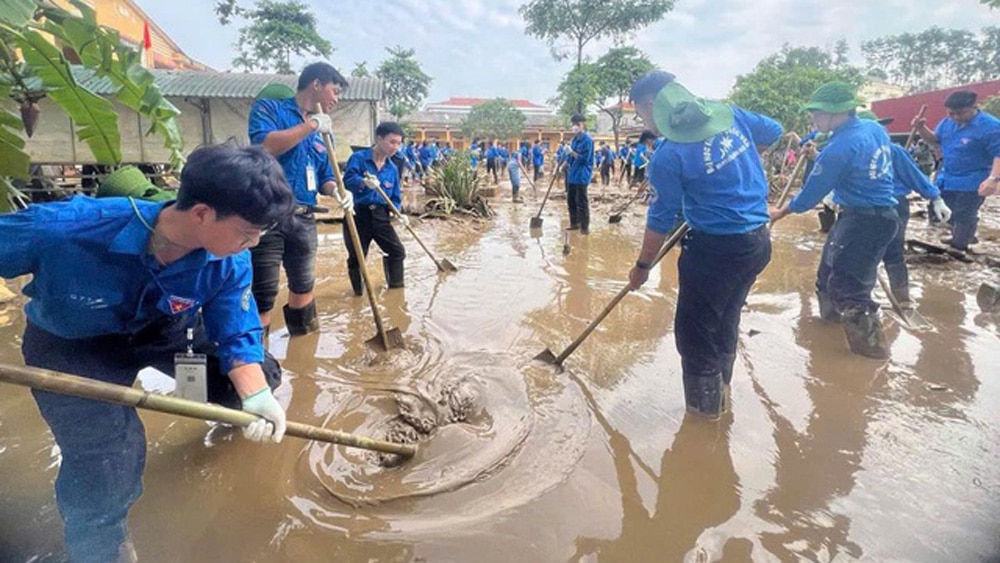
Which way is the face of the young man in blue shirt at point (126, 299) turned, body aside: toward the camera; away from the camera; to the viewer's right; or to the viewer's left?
to the viewer's right

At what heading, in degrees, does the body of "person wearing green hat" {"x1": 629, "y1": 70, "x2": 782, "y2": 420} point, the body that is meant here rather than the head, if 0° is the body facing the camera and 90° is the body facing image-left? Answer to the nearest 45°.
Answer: approximately 135°

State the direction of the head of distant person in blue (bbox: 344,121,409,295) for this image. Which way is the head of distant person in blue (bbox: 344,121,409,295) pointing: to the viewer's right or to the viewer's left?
to the viewer's right

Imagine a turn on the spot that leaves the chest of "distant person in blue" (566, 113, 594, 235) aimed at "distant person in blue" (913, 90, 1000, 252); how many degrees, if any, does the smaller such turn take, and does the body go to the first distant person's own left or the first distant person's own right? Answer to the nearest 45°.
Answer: approximately 90° to the first distant person's own left

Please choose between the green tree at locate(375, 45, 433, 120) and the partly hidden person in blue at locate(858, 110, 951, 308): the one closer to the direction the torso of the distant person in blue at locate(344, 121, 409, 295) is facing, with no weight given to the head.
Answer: the partly hidden person in blue

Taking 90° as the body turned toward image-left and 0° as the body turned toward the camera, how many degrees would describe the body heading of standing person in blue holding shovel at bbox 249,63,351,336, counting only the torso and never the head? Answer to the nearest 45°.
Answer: approximately 315°

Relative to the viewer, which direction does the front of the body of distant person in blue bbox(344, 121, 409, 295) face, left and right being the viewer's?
facing the viewer and to the right of the viewer

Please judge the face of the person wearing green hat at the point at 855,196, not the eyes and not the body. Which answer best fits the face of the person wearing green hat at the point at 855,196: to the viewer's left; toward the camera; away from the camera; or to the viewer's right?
to the viewer's left

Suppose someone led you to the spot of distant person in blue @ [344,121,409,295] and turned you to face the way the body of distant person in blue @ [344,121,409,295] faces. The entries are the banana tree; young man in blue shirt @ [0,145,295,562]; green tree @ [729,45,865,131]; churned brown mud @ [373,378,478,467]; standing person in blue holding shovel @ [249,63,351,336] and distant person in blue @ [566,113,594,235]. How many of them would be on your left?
2

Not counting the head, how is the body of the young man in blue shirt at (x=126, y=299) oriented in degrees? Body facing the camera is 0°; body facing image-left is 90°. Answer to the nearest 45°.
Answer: approximately 315°

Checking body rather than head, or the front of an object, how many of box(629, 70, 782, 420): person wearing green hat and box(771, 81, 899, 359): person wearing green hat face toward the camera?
0
